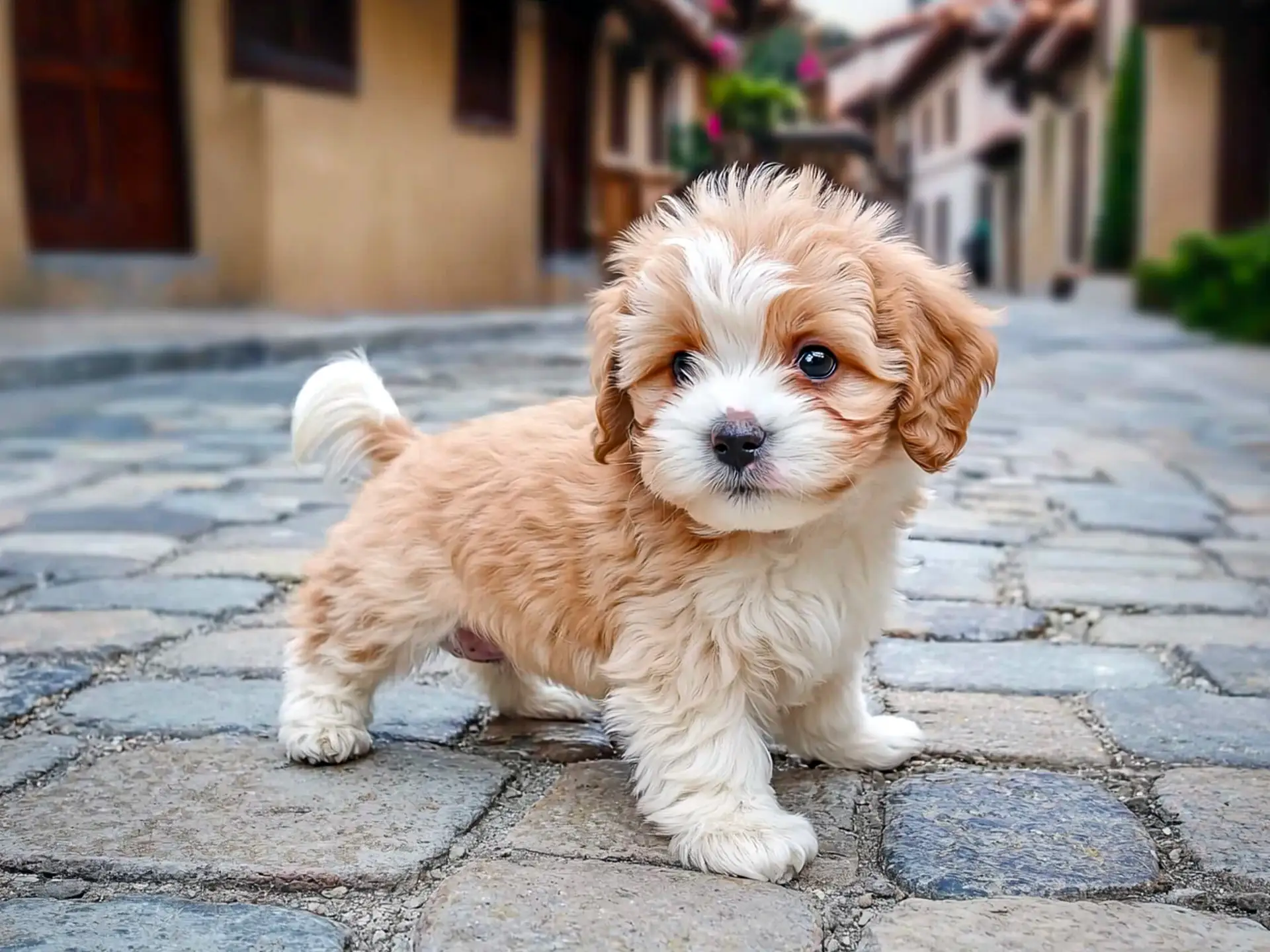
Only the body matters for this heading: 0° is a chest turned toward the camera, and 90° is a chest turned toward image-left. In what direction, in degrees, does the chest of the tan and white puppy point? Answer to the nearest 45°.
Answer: approximately 315°

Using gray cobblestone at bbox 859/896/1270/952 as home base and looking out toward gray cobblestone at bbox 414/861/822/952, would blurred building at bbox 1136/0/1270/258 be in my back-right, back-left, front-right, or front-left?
back-right

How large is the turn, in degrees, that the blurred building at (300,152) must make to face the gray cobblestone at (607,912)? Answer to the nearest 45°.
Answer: approximately 45° to its right

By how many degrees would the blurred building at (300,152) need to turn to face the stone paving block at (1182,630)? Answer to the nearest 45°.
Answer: approximately 45° to its right

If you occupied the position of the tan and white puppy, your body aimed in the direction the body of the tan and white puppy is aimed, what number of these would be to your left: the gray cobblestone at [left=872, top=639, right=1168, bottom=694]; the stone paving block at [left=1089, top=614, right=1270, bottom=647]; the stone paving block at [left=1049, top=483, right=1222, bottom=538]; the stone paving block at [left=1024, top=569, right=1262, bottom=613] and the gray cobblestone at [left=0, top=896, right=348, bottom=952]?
4

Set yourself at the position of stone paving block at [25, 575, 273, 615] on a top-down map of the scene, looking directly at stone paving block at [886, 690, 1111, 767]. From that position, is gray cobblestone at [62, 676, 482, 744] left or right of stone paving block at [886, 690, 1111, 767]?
right

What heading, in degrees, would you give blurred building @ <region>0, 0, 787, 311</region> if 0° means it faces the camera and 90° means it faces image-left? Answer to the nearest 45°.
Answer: approximately 315°

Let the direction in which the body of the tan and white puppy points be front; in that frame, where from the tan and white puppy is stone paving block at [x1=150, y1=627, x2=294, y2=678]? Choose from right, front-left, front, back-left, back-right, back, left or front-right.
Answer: back

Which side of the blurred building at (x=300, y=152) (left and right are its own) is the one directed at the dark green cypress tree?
left

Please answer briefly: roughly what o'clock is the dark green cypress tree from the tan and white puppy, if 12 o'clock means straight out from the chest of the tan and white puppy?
The dark green cypress tree is roughly at 8 o'clock from the tan and white puppy.

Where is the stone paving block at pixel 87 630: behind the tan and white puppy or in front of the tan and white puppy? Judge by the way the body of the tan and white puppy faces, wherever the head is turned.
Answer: behind

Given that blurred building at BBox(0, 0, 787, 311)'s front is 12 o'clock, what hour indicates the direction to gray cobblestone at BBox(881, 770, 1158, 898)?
The gray cobblestone is roughly at 1 o'clock from the blurred building.

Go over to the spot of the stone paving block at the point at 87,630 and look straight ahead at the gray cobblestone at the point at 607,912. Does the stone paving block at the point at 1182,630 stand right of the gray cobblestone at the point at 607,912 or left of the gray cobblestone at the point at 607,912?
left
